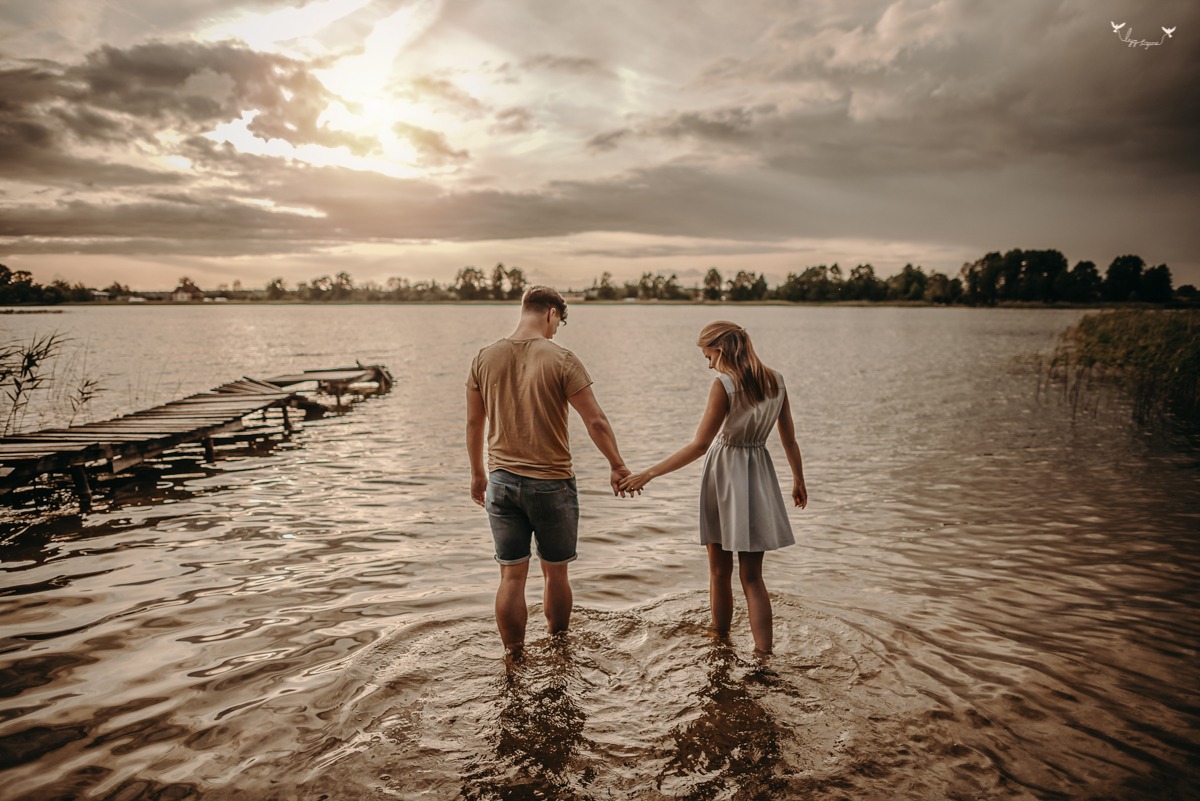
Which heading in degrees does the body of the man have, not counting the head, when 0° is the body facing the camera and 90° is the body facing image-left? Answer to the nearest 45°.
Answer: approximately 180°
